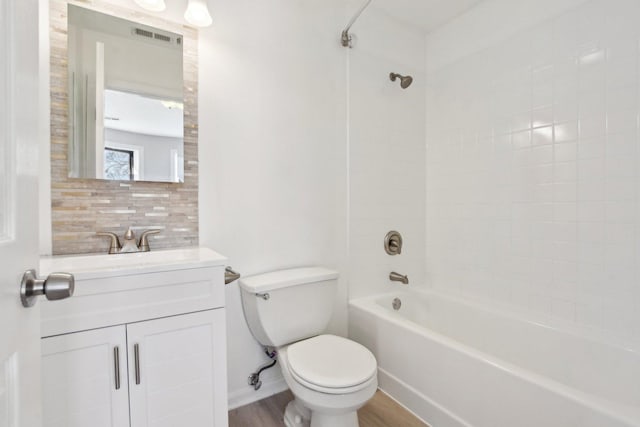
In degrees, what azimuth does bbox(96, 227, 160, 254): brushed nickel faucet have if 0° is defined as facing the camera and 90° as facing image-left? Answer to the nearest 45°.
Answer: approximately 0°

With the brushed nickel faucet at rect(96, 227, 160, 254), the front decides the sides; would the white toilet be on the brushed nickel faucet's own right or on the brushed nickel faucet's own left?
on the brushed nickel faucet's own left

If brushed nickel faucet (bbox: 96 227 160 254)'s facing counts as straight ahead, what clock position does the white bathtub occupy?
The white bathtub is roughly at 10 o'clock from the brushed nickel faucet.
